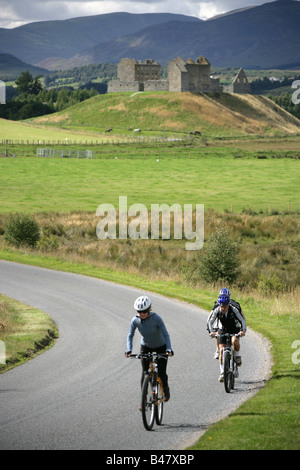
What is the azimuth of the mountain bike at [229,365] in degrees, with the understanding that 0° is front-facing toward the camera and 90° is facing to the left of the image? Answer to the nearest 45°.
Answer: approximately 0°

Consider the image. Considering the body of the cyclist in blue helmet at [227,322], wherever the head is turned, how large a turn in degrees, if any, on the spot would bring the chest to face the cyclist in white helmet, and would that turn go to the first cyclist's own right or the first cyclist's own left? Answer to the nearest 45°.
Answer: approximately 45° to the first cyclist's own right

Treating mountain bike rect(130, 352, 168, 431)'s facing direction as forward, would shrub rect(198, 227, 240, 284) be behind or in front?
behind

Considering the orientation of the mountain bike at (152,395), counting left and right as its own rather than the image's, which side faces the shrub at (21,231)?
back

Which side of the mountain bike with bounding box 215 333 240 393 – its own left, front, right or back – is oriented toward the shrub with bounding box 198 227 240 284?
back

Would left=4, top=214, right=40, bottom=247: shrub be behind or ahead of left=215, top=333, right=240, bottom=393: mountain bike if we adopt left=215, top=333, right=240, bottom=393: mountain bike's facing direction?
behind

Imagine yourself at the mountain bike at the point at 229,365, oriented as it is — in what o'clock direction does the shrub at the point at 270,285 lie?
The shrub is roughly at 6 o'clock from the mountain bike.

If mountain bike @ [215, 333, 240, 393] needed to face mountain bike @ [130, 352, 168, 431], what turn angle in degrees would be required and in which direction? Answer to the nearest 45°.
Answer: approximately 45° to its right

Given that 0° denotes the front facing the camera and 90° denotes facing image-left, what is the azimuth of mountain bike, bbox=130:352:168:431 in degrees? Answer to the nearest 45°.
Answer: approximately 0°

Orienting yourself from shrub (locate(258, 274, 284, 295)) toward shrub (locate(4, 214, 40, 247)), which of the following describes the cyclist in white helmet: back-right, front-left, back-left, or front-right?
back-left
